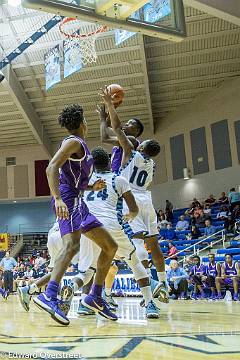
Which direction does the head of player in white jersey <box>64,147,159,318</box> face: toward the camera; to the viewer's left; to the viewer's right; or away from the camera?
away from the camera

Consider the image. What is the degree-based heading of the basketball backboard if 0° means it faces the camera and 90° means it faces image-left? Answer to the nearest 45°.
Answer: approximately 135°

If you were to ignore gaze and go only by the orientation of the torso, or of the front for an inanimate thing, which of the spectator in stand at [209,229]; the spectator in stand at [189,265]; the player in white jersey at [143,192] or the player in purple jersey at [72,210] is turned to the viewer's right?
the player in purple jersey

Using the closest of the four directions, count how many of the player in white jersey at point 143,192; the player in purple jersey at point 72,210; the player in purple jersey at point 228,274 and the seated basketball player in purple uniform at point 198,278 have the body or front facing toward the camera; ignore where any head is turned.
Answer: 2

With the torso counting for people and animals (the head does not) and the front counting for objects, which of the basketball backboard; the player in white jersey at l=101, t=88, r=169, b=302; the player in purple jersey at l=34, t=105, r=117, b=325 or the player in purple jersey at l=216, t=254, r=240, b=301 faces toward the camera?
the player in purple jersey at l=216, t=254, r=240, b=301

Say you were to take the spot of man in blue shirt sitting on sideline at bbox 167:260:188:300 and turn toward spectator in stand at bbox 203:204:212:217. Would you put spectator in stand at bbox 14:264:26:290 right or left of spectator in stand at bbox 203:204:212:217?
left

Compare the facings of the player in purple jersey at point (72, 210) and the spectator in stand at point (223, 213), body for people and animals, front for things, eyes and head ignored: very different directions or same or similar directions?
very different directions
